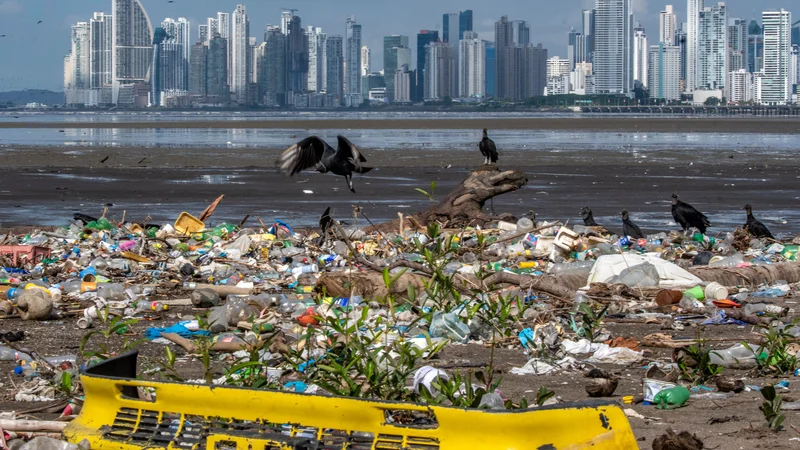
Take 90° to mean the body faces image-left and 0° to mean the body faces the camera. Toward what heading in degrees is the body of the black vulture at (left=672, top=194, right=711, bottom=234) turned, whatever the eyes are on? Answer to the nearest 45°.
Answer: approximately 90°

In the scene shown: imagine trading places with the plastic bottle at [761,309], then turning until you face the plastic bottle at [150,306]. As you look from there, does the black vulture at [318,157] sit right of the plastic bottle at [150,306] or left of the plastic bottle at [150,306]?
right

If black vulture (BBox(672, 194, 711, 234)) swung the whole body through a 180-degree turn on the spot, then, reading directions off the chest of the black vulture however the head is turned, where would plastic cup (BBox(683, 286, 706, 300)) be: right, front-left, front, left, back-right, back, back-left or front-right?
right

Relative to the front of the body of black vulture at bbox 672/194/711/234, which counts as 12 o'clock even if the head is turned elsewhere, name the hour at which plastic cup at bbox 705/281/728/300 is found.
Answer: The plastic cup is roughly at 9 o'clock from the black vulture.

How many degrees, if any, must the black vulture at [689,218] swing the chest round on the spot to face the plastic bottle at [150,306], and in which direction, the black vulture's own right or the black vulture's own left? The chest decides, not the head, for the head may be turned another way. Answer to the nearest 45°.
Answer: approximately 45° to the black vulture's own left

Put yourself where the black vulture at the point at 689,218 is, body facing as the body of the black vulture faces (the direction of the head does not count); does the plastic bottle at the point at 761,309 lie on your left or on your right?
on your left
